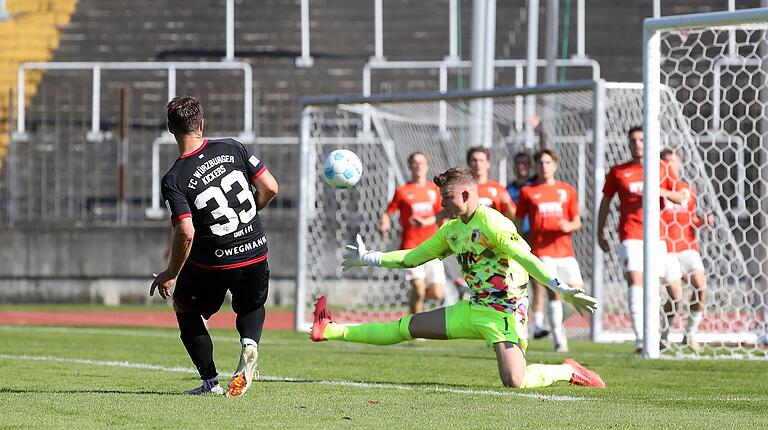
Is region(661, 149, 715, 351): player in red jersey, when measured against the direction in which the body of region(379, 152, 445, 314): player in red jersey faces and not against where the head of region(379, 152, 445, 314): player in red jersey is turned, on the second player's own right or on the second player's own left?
on the second player's own left

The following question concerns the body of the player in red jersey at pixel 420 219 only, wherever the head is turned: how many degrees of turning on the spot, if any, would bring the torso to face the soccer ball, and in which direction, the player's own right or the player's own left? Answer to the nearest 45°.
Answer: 0° — they already face it

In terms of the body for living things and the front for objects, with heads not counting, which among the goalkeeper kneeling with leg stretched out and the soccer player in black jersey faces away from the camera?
the soccer player in black jersey

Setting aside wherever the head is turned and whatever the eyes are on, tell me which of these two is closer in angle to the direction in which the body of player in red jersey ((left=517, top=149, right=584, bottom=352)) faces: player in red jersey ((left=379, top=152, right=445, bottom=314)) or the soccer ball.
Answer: the soccer ball

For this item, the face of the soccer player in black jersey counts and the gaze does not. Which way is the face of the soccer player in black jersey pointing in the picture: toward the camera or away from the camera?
away from the camera

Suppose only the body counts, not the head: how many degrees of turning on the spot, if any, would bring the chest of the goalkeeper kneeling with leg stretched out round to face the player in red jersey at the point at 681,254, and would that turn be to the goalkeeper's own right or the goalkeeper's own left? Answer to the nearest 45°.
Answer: approximately 180°

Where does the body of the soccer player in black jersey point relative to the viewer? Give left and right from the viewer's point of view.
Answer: facing away from the viewer

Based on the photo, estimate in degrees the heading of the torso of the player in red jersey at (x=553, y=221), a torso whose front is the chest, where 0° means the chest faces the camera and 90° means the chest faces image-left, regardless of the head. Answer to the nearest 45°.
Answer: approximately 0°

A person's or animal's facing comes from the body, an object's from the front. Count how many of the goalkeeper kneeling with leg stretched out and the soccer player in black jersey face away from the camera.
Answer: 1

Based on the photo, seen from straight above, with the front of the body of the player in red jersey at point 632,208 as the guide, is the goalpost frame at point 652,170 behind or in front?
in front

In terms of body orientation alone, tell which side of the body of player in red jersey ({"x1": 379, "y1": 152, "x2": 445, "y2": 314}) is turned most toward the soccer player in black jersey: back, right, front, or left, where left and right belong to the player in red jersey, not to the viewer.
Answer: front
